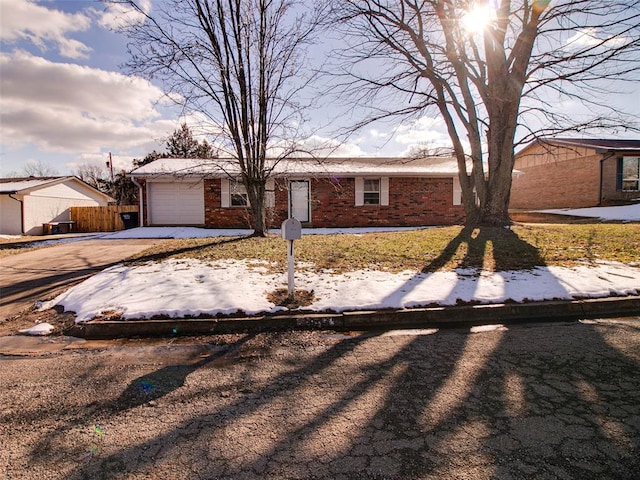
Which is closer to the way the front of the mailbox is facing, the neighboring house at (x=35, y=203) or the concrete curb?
the concrete curb

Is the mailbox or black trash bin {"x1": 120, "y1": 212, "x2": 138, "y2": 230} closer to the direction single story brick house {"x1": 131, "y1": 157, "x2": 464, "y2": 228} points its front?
the mailbox

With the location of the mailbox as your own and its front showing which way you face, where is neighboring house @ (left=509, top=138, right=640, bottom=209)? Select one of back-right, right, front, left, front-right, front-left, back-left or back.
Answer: back-left

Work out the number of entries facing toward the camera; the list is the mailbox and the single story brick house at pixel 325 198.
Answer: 2

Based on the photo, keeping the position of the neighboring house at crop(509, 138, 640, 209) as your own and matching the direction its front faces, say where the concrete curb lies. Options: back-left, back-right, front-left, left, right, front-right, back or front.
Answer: front-right

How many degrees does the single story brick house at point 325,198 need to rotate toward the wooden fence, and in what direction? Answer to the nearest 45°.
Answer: approximately 135° to its right

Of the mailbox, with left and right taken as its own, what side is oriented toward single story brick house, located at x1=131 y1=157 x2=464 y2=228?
back

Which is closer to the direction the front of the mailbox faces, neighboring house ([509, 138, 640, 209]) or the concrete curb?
the concrete curb

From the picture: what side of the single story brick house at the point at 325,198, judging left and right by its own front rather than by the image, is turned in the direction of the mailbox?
front

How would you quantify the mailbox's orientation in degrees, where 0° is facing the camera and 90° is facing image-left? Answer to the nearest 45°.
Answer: approximately 0°

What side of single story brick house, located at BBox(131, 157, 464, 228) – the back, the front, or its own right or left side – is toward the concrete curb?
front
